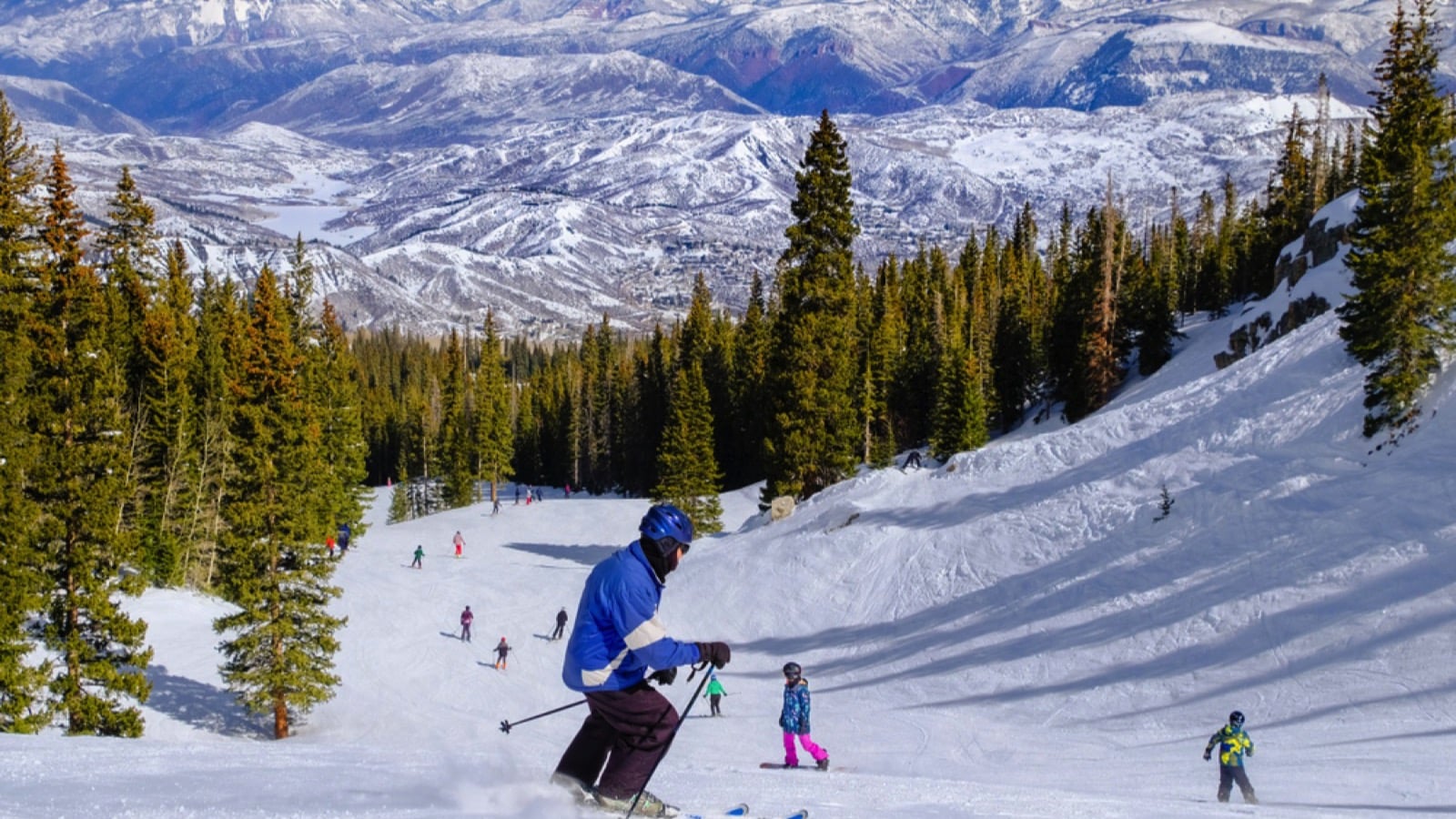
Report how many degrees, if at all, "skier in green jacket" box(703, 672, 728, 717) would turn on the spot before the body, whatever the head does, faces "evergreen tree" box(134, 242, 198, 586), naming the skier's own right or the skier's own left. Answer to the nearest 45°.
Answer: approximately 45° to the skier's own left

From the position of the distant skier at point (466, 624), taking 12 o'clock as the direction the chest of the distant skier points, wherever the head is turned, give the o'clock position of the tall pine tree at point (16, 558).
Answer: The tall pine tree is roughly at 7 o'clock from the distant skier.

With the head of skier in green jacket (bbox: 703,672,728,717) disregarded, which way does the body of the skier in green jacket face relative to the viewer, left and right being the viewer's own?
facing away from the viewer

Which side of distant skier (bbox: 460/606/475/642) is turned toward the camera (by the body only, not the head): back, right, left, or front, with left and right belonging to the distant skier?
back

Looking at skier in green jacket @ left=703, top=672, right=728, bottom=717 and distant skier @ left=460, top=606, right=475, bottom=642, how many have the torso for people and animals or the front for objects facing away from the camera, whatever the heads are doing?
2

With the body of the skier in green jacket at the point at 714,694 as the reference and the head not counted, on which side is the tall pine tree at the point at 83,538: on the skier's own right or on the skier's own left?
on the skier's own left

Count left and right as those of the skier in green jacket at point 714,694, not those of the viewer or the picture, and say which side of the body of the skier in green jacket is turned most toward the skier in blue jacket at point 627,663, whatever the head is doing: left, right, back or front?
back

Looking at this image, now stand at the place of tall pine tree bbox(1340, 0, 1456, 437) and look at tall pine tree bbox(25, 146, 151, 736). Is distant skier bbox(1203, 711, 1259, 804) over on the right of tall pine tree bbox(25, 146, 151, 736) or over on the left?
left
